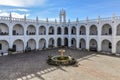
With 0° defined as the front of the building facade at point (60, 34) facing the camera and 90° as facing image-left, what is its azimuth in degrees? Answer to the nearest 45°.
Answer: approximately 0°
